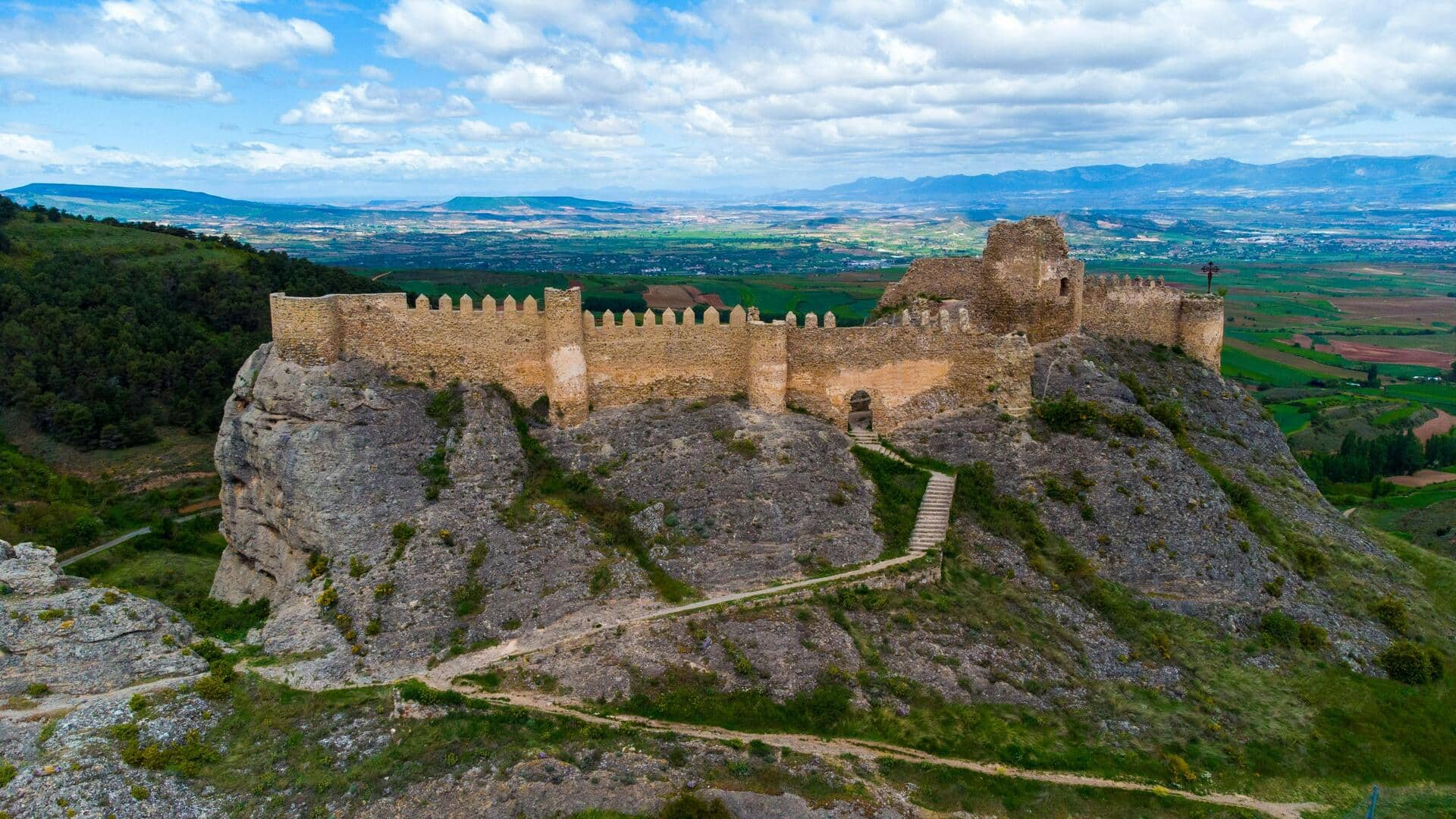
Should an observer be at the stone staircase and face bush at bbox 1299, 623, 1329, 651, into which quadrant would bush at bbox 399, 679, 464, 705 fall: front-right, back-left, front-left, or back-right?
back-right

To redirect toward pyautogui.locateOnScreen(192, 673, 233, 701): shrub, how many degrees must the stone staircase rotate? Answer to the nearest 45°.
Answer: approximately 45° to its right

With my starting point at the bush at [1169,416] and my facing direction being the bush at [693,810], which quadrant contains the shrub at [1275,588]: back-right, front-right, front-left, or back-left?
front-left

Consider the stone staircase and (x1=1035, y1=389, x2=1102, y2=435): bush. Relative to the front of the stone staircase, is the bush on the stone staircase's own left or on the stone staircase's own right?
on the stone staircase's own left

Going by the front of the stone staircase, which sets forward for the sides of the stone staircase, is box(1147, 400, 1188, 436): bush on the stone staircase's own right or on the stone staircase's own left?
on the stone staircase's own left

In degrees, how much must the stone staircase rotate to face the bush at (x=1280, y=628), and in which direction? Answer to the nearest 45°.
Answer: approximately 90° to its left

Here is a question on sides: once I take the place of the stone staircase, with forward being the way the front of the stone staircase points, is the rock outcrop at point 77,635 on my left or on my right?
on my right

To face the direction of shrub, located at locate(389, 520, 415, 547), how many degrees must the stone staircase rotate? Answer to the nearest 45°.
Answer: approximately 90° to its right

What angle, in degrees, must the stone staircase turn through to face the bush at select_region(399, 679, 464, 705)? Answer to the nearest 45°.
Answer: approximately 45° to its right

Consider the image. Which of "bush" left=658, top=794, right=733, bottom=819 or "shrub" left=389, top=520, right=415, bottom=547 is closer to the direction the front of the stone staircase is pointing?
the bush

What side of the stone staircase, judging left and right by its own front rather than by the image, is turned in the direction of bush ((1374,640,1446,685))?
left

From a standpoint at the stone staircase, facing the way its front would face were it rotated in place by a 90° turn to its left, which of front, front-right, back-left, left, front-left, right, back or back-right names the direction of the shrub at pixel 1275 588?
front

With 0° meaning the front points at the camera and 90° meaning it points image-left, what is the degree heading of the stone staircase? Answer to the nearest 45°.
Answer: approximately 0°

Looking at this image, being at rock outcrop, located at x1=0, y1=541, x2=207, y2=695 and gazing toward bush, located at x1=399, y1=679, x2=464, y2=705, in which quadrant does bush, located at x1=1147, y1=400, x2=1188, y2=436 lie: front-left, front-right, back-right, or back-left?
front-left

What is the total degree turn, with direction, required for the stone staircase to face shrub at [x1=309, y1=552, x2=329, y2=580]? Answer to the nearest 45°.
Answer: approximately 90° to its right

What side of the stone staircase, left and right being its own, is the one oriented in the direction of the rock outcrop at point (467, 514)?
right

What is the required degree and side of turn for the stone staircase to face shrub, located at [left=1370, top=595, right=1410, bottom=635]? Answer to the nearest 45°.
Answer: approximately 90° to its left

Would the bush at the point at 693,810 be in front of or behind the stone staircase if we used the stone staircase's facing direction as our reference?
in front

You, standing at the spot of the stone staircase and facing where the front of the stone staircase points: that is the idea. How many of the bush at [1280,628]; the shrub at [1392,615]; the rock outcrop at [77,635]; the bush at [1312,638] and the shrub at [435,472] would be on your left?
3
